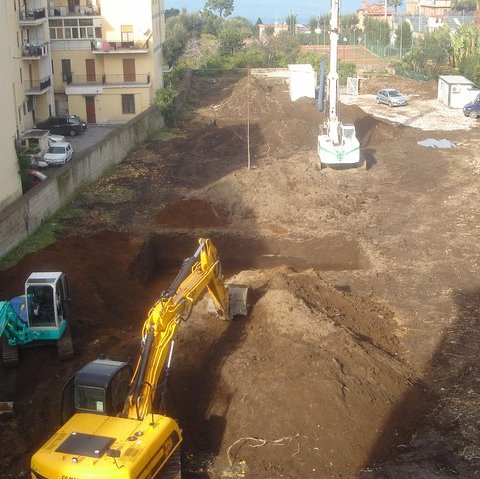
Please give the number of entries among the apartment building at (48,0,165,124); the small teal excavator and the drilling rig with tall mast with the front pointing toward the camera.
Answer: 2

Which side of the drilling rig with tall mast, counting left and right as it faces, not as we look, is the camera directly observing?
back

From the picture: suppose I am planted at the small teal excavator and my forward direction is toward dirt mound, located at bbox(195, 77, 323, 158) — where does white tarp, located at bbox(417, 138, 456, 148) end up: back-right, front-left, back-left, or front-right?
front-right

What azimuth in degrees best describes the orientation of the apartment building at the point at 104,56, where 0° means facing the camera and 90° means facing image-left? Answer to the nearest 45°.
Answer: approximately 0°

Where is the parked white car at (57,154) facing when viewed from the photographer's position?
facing the viewer and to the left of the viewer

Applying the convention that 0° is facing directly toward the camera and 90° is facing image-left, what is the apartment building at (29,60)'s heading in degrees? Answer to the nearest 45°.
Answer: approximately 315°

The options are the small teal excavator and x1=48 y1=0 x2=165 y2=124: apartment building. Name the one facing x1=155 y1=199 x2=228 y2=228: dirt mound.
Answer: the apartment building

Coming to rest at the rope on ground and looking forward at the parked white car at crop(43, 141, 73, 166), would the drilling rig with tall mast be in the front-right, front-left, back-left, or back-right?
front-right

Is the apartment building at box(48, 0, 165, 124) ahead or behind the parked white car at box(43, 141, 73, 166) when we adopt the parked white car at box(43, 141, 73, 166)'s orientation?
behind

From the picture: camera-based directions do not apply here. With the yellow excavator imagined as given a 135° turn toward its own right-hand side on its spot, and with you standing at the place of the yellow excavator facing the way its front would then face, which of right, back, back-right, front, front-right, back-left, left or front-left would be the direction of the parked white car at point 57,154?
back

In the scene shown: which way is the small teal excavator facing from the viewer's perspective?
toward the camera
